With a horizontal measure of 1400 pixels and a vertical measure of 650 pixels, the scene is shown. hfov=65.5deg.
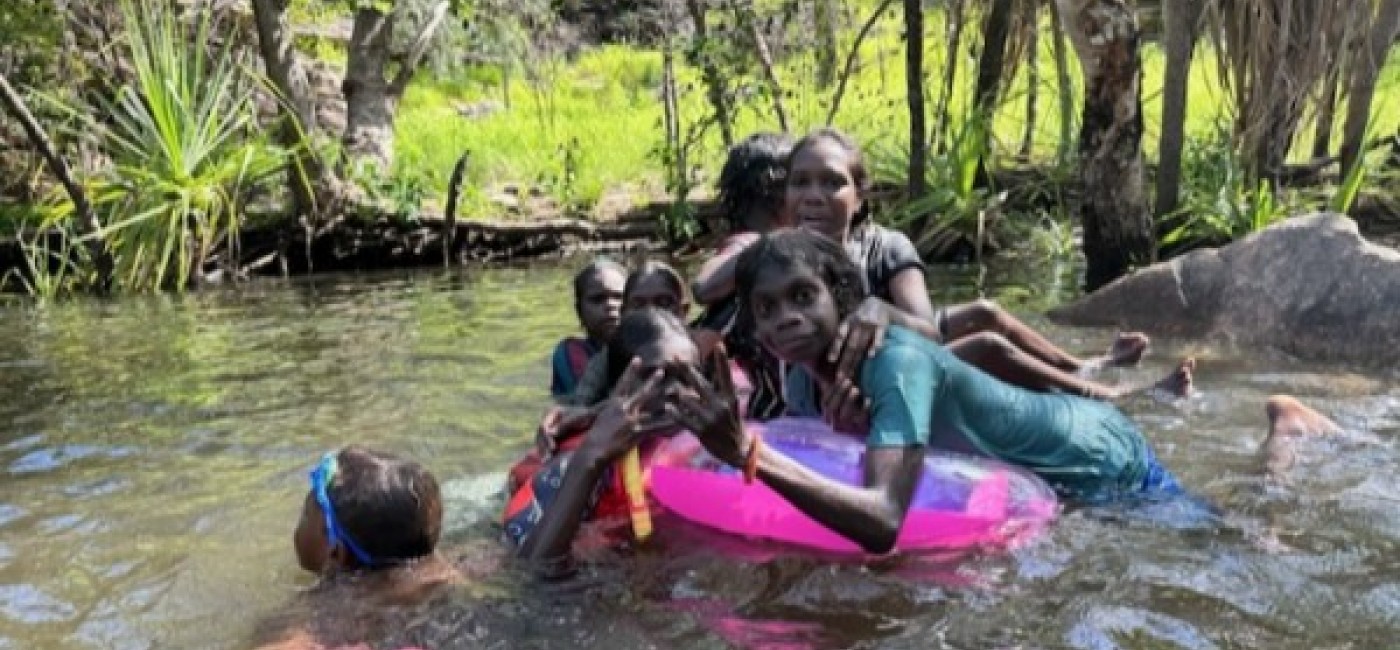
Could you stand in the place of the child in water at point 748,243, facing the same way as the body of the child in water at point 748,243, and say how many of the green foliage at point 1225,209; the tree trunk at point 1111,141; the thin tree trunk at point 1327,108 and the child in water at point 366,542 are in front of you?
3

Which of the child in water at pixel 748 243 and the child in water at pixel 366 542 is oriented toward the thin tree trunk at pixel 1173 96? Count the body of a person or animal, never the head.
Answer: the child in water at pixel 748 243

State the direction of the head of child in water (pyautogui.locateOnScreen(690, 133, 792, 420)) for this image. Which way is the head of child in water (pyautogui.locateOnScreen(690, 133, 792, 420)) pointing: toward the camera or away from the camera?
away from the camera

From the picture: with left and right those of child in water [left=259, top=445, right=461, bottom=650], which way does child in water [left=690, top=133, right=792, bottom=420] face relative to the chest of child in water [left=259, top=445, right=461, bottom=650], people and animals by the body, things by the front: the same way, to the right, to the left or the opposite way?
to the right

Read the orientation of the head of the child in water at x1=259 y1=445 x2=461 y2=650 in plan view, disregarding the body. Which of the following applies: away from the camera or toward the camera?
away from the camera

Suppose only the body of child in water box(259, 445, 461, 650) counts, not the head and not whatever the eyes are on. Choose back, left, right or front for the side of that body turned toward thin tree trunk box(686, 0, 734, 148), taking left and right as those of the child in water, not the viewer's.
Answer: right

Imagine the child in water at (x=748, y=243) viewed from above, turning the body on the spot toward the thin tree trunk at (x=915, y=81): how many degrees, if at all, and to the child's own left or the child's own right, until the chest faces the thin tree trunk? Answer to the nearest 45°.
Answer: approximately 45° to the child's own left

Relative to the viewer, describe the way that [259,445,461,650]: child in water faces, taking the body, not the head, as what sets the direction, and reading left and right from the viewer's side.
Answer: facing away from the viewer and to the left of the viewer

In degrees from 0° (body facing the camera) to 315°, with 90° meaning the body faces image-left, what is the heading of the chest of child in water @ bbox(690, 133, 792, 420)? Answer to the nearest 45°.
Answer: approximately 225°

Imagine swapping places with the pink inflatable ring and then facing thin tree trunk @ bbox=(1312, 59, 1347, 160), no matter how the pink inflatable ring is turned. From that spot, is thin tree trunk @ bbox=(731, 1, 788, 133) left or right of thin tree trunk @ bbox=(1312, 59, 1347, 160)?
left

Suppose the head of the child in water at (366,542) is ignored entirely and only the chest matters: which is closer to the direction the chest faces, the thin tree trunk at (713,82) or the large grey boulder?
the thin tree trunk
